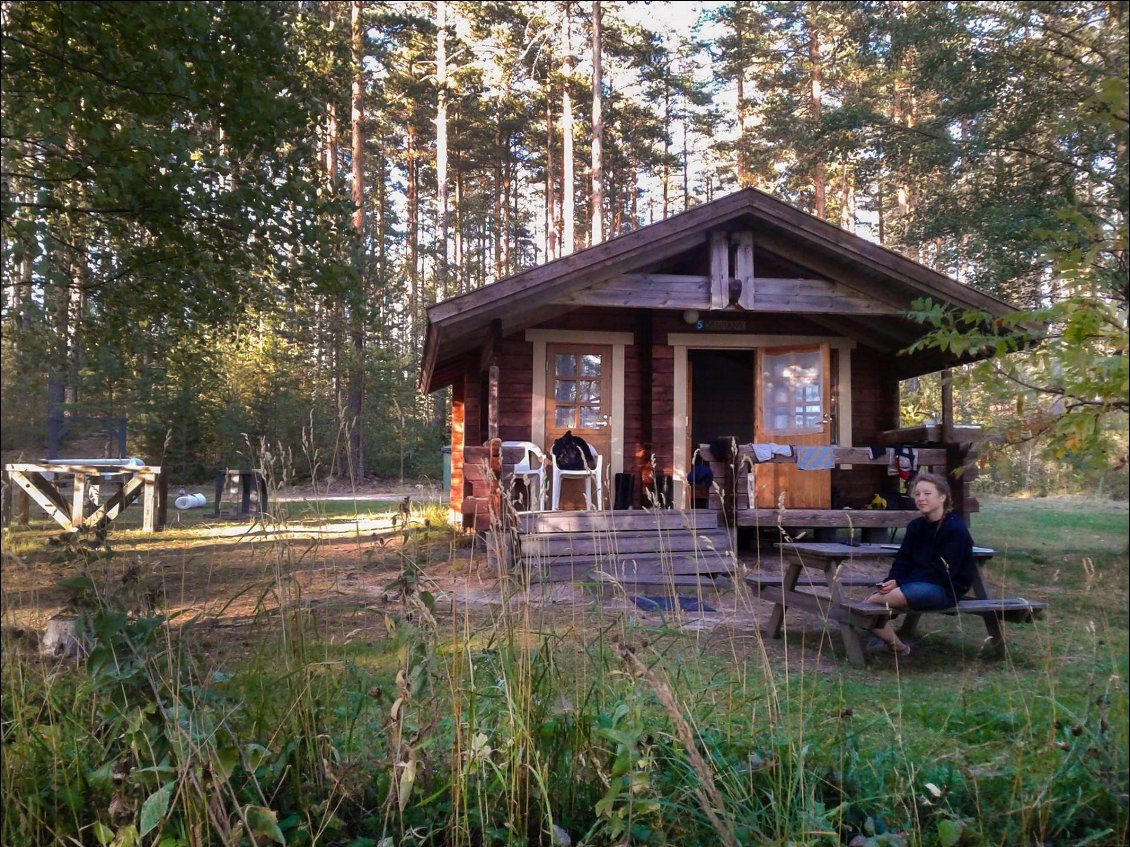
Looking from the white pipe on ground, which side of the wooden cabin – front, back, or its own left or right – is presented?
right

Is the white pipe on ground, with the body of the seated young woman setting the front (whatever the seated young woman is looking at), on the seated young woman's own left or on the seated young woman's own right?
on the seated young woman's own right

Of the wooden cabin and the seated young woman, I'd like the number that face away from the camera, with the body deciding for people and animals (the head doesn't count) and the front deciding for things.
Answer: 0

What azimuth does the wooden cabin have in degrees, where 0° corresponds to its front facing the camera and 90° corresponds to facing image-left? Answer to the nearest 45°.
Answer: approximately 0°

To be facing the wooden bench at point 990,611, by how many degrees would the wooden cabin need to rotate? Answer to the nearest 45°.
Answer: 0° — it already faces it

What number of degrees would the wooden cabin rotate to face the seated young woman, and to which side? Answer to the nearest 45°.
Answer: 0° — it already faces them

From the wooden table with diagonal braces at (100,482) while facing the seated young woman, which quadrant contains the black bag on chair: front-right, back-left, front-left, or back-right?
front-left

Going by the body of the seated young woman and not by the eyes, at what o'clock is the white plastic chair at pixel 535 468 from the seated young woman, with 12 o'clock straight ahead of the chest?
The white plastic chair is roughly at 3 o'clock from the seated young woman.

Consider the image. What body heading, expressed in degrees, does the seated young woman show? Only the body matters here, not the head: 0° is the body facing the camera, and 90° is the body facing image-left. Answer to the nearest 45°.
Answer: approximately 45°

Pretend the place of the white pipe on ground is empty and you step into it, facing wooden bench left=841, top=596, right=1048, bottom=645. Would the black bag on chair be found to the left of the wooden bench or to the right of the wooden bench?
left

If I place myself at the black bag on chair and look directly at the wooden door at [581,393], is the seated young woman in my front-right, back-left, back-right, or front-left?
back-right

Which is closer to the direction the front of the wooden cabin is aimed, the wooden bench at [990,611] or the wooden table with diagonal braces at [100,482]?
the wooden bench

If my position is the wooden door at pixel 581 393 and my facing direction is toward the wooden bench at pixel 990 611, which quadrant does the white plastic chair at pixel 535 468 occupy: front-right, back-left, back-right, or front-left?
front-right

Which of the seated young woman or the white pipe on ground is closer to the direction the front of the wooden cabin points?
the seated young woman
